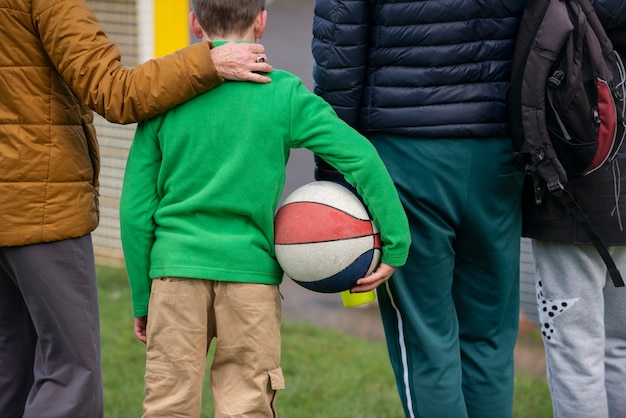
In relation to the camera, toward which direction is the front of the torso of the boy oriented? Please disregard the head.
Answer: away from the camera

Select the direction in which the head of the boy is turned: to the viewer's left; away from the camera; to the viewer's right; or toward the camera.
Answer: away from the camera
